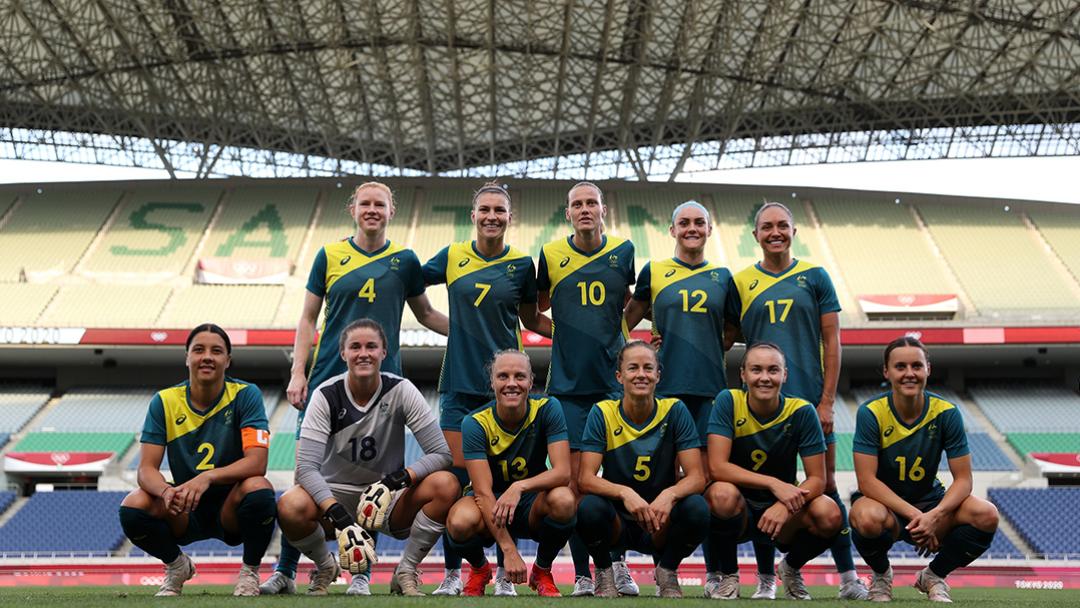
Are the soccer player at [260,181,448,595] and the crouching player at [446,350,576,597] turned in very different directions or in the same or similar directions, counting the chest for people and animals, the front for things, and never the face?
same or similar directions

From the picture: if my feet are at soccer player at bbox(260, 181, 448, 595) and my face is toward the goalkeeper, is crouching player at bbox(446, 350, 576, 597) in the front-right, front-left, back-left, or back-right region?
front-left

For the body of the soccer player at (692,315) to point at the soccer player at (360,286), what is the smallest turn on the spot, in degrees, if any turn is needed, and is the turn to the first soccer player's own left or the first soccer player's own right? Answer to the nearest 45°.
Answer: approximately 90° to the first soccer player's own right

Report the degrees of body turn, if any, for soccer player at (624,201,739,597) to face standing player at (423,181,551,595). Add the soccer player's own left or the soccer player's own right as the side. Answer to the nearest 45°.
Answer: approximately 90° to the soccer player's own right

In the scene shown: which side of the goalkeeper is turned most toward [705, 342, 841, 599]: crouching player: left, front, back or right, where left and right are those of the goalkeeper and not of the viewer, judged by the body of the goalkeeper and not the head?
left

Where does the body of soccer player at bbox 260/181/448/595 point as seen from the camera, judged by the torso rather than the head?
toward the camera

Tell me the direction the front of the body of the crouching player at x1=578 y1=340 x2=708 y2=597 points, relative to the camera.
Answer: toward the camera

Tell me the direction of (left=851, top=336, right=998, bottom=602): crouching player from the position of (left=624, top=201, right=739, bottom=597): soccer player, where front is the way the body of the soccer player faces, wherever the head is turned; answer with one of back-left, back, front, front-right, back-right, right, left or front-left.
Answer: left

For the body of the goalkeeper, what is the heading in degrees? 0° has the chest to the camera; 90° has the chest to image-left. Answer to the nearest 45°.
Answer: approximately 0°

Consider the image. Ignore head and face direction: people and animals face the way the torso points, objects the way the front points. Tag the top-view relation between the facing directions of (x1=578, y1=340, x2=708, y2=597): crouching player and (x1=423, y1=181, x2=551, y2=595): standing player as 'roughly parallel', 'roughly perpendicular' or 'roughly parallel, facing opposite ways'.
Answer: roughly parallel

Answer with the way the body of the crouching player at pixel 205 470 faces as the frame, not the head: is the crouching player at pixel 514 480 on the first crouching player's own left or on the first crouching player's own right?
on the first crouching player's own left

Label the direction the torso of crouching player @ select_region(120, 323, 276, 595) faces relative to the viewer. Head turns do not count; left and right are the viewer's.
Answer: facing the viewer

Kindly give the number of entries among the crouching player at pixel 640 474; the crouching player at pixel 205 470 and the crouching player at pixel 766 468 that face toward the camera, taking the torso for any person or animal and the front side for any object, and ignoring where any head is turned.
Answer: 3
